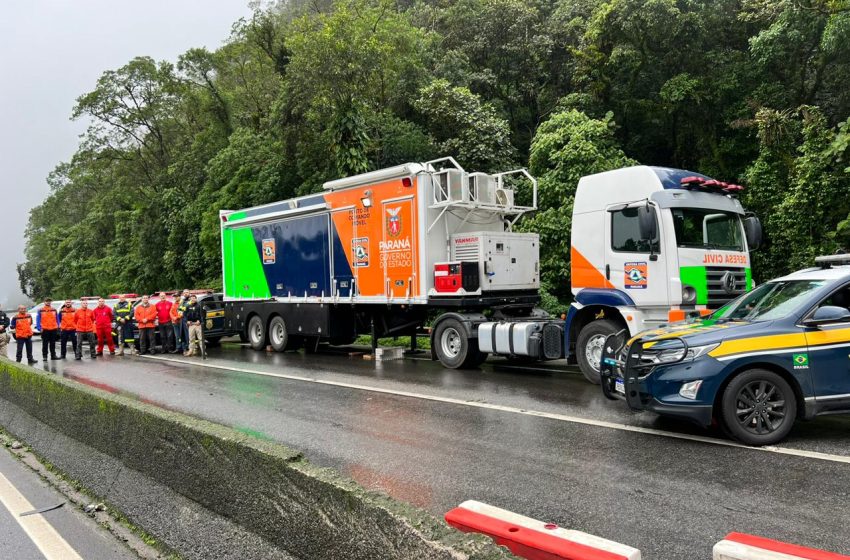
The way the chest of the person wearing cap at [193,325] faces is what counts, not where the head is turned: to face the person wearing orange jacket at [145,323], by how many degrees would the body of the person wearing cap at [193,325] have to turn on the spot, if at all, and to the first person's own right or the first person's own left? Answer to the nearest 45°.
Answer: approximately 90° to the first person's own right

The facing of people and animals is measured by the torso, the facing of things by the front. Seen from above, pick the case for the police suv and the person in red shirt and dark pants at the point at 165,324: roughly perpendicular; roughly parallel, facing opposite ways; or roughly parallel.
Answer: roughly perpendicular

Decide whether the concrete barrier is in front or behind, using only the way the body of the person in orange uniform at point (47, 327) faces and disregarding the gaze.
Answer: in front

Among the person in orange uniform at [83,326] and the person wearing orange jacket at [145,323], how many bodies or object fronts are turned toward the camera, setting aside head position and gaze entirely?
2

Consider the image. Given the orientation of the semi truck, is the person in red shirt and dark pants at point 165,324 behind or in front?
behind

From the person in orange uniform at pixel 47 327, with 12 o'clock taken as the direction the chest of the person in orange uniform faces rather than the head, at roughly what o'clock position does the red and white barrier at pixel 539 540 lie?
The red and white barrier is roughly at 12 o'clock from the person in orange uniform.

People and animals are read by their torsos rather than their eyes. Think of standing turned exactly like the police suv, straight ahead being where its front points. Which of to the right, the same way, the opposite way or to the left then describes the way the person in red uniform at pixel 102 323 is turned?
to the left

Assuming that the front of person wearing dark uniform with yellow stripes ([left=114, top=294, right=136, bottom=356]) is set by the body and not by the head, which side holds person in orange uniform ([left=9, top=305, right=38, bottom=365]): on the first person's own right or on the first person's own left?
on the first person's own right

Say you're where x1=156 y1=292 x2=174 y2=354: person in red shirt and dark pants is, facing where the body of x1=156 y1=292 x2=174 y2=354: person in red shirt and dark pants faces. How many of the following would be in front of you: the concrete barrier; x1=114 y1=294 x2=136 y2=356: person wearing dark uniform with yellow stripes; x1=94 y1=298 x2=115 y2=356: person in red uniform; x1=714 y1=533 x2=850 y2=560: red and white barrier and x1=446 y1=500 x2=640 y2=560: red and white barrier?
3

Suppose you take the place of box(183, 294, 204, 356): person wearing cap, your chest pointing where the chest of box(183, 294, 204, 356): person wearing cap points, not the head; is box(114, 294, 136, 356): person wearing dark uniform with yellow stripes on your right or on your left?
on your right
